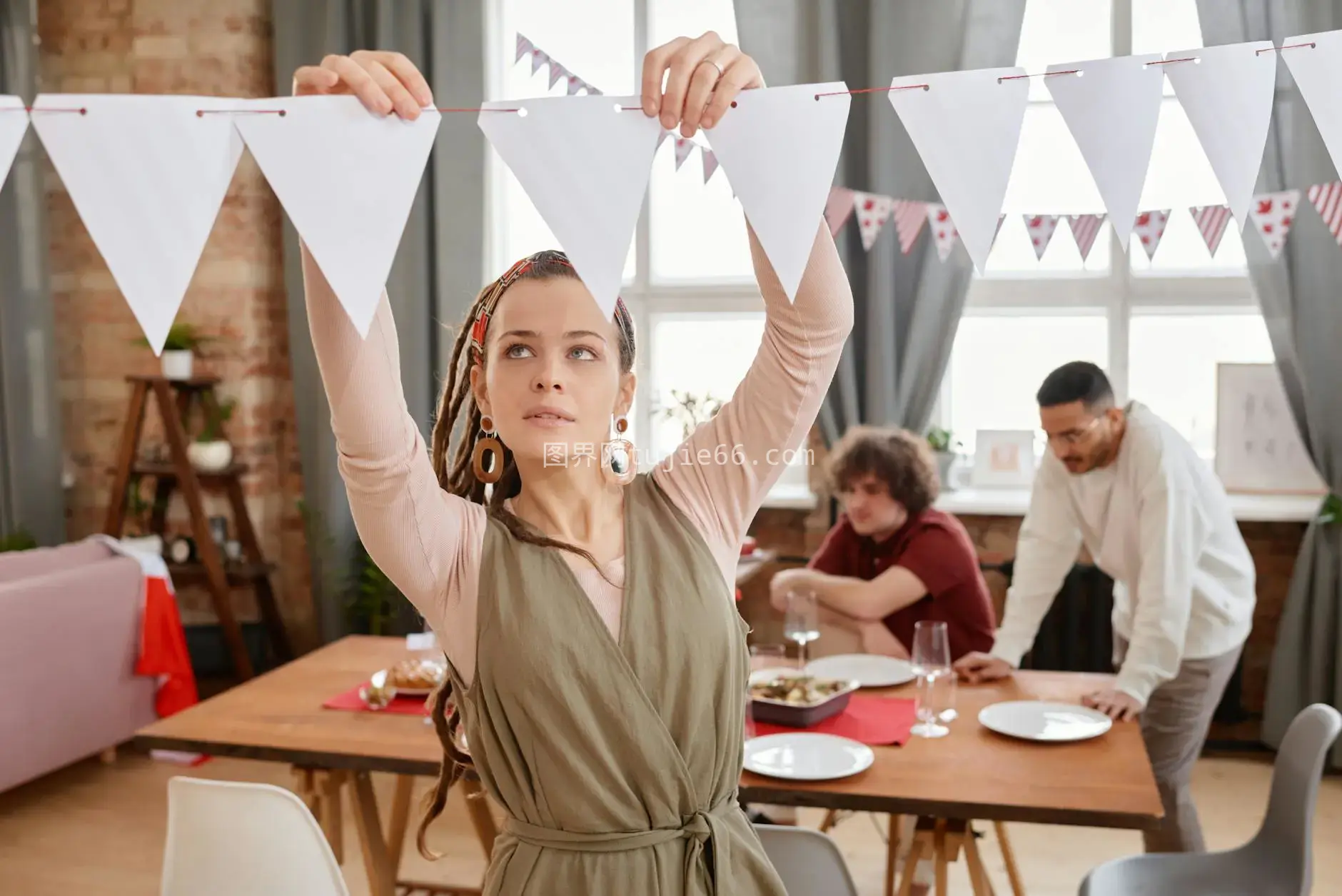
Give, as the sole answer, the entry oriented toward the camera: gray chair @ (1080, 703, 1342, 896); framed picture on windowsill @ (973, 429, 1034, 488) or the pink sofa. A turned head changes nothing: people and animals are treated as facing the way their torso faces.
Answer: the framed picture on windowsill

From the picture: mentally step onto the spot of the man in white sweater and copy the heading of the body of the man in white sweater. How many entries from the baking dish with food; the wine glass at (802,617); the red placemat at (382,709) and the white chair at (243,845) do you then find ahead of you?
4

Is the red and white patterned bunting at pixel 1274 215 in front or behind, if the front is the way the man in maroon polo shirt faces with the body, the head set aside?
behind

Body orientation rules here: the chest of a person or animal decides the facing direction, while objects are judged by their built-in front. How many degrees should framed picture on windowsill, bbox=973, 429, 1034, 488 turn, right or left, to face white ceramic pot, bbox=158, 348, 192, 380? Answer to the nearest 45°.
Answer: approximately 90° to its right

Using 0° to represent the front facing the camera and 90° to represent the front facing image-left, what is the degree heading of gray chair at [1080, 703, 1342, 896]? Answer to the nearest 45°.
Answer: approximately 90°

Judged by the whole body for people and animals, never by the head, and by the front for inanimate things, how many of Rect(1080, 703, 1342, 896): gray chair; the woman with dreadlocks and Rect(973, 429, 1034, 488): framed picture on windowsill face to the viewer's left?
1

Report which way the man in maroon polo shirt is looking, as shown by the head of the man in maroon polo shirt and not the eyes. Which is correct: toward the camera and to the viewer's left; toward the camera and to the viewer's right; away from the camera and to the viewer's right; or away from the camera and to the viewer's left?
toward the camera and to the viewer's left

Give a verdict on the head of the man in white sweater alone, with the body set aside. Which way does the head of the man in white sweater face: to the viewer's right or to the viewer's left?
to the viewer's left

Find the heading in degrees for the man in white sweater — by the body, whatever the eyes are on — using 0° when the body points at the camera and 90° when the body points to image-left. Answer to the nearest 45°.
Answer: approximately 45°

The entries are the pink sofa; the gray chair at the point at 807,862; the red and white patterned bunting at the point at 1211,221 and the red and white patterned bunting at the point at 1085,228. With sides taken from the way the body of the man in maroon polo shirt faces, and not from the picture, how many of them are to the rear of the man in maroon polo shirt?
2

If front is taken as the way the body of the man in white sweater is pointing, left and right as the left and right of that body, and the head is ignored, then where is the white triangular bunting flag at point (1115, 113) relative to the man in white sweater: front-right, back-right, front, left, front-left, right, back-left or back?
front-left

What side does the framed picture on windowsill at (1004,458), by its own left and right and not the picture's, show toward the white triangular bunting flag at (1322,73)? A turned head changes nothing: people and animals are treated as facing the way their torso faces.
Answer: front

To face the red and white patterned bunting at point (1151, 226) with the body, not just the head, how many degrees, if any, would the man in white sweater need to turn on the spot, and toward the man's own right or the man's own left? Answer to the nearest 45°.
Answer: approximately 135° to the man's own right
